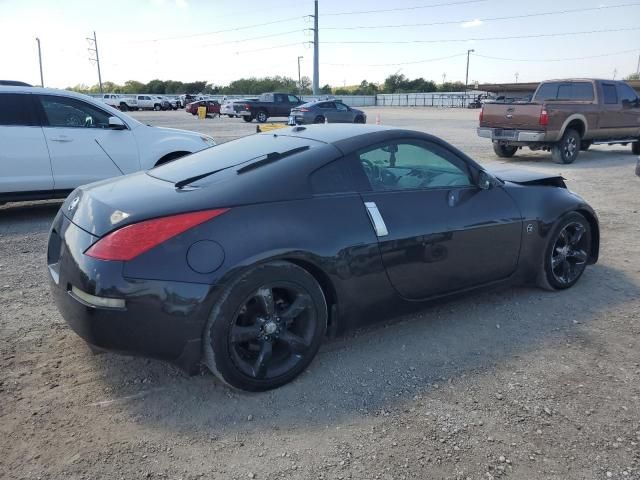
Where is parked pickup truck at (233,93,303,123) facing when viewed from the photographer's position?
facing away from the viewer and to the right of the viewer

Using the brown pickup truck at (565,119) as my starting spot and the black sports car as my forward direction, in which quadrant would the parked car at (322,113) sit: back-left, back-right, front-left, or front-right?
back-right

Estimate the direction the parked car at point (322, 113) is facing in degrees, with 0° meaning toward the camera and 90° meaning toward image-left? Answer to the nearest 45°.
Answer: approximately 225°

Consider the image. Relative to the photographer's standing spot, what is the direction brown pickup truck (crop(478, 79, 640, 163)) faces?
facing away from the viewer and to the right of the viewer

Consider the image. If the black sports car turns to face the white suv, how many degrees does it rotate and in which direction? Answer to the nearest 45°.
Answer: approximately 90° to its left

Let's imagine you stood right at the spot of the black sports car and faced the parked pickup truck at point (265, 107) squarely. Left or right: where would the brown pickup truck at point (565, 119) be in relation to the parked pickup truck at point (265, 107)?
right

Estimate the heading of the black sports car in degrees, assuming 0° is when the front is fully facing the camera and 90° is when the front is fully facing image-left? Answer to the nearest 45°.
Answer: approximately 225°

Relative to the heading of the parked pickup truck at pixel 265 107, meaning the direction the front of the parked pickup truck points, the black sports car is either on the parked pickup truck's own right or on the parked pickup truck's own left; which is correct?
on the parked pickup truck's own right

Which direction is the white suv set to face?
to the viewer's right

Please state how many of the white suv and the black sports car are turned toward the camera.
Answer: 0

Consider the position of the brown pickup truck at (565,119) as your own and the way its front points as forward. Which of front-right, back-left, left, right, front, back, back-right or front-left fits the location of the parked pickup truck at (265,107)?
left
